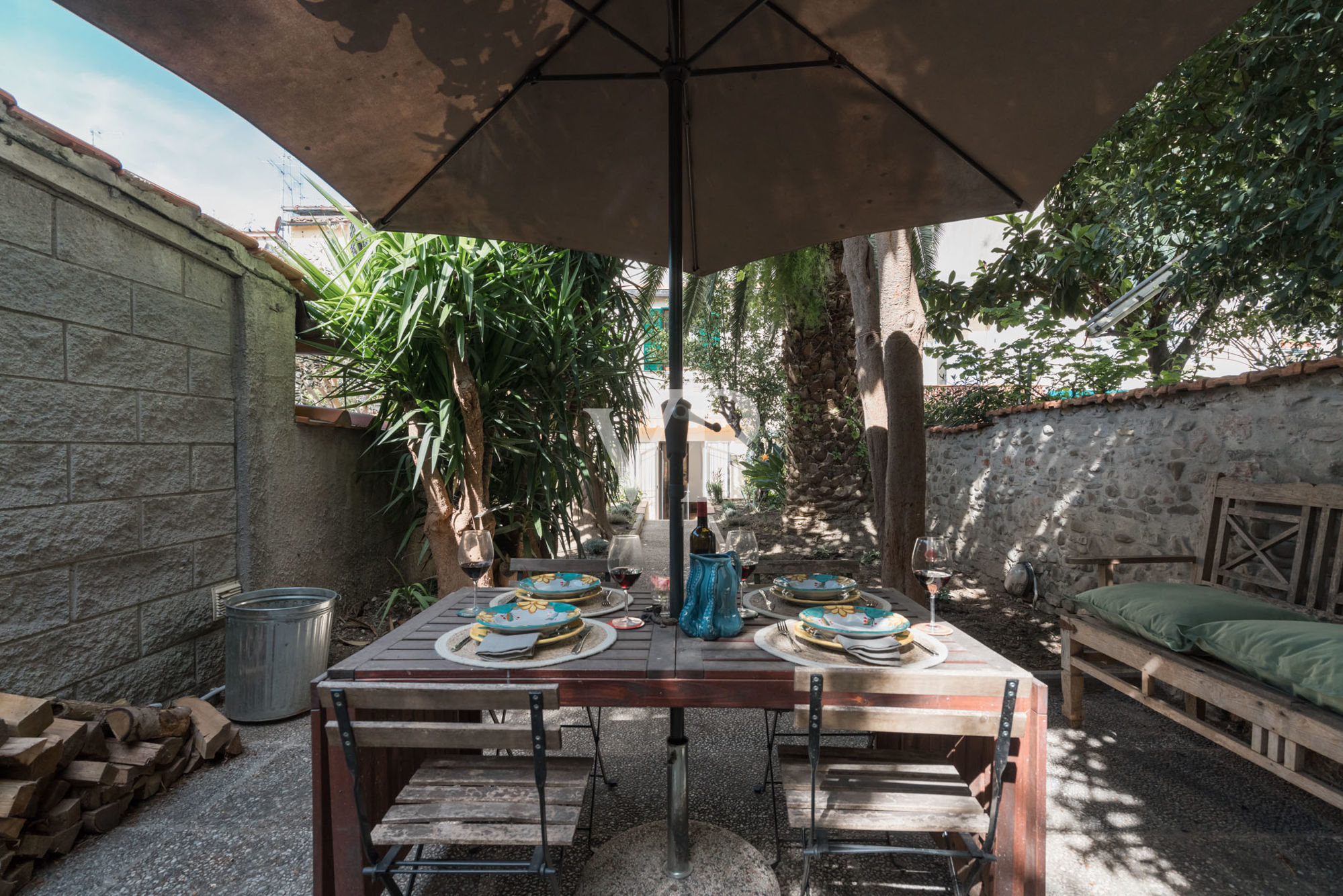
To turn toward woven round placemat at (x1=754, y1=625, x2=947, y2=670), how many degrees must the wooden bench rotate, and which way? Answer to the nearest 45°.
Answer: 0° — it already faces it

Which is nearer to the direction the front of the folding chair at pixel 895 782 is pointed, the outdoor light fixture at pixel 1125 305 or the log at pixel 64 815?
the outdoor light fixture

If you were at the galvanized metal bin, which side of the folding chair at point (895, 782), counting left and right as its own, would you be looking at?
left

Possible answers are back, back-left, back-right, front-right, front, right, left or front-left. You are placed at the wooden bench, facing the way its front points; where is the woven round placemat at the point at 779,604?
front

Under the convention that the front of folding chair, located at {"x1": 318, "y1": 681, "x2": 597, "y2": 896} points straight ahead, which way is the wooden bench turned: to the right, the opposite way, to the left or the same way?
to the left

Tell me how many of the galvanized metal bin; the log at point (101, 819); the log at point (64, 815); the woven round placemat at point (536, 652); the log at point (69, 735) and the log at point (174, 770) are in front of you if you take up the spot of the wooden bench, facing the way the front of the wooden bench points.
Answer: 6

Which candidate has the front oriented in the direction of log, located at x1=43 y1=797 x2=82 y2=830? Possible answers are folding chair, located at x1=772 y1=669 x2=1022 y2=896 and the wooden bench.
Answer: the wooden bench

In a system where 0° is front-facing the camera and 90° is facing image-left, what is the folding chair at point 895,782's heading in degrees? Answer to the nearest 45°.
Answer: approximately 180°

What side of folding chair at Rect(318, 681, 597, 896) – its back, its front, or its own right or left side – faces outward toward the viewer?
back

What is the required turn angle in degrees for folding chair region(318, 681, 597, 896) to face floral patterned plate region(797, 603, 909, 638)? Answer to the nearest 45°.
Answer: approximately 90° to its right

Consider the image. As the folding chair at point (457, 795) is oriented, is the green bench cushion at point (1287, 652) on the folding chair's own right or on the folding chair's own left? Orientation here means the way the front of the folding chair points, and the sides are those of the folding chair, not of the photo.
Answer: on the folding chair's own right

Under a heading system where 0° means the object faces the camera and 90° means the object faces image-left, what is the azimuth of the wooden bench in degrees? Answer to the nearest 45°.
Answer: approximately 45°

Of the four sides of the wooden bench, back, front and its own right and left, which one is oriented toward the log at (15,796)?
front

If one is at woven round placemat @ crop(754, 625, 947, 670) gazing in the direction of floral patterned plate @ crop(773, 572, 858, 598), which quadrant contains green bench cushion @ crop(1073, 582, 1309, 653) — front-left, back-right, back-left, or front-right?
front-right

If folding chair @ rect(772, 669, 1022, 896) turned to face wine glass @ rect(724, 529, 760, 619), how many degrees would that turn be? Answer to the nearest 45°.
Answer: approximately 45° to its left

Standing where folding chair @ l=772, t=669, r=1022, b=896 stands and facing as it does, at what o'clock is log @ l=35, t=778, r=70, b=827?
The log is roughly at 9 o'clock from the folding chair.

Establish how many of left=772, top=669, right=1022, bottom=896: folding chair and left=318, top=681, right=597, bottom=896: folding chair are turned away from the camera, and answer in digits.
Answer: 2

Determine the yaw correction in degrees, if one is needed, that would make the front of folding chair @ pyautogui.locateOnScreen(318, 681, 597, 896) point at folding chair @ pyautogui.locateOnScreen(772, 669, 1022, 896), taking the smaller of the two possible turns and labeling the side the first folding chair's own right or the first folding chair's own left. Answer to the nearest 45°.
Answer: approximately 90° to the first folding chair's own right

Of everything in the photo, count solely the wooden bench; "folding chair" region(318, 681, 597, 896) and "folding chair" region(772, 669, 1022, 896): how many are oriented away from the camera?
2
